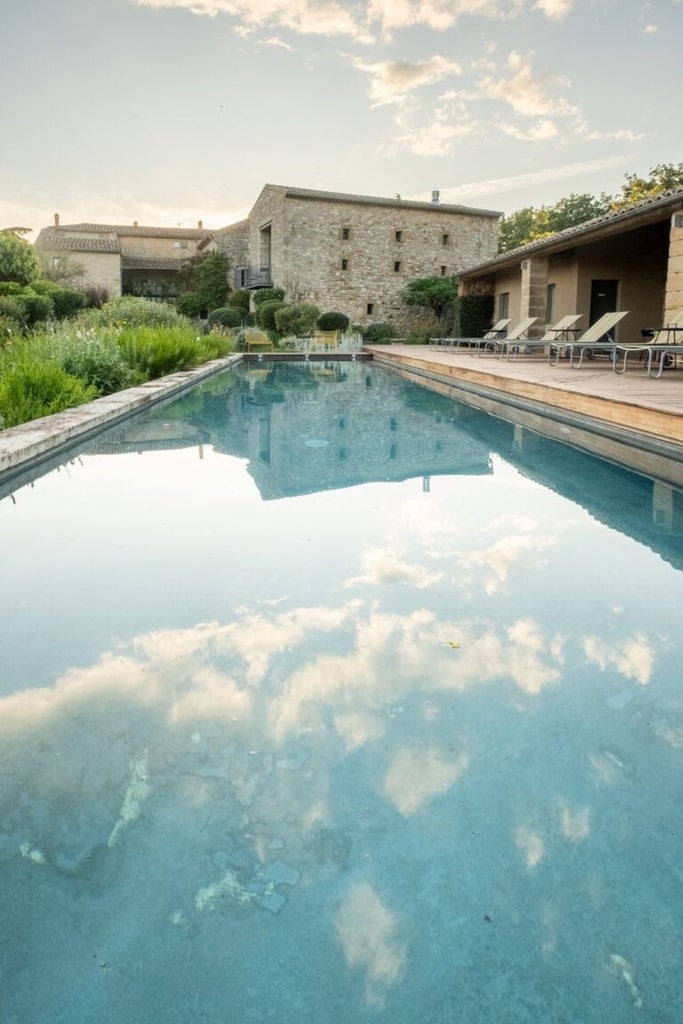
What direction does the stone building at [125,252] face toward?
toward the camera

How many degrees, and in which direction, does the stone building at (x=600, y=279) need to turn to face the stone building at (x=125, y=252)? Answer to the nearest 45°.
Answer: approximately 90° to its right

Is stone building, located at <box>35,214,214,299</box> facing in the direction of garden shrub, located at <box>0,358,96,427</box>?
yes

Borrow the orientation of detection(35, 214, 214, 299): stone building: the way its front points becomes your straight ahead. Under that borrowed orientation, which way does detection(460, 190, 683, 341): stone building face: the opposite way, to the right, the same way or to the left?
to the right

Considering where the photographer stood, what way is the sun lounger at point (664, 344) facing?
facing to the left of the viewer

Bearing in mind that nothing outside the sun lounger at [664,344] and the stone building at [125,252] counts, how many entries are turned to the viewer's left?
1

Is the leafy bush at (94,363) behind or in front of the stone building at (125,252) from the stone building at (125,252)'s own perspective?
in front

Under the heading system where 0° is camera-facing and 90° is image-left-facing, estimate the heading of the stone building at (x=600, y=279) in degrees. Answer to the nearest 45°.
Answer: approximately 45°

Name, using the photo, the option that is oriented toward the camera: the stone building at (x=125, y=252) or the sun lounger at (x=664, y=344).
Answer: the stone building

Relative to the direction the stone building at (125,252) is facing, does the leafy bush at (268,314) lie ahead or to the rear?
ahead

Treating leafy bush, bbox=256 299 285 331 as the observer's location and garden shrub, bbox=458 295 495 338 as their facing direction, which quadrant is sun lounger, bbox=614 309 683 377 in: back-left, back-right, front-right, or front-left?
front-right

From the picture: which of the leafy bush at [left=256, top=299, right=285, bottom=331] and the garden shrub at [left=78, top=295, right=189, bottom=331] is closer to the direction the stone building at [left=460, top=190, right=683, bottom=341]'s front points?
the garden shrub
